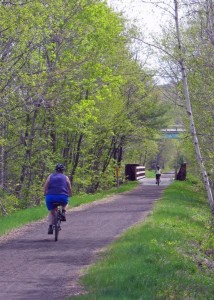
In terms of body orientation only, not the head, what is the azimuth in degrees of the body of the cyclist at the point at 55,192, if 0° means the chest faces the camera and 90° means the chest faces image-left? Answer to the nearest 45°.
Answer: approximately 180°
